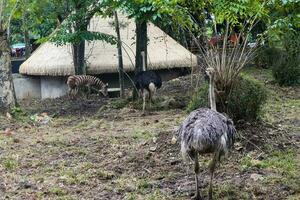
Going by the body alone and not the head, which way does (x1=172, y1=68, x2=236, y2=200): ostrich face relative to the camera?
away from the camera

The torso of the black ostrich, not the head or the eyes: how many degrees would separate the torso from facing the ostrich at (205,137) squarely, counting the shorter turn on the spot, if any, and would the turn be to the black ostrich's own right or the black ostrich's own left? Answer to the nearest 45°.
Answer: approximately 180°

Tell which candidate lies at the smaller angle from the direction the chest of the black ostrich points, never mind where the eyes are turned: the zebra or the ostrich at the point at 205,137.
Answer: the zebra

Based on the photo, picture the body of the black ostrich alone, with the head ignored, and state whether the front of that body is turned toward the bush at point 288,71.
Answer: no

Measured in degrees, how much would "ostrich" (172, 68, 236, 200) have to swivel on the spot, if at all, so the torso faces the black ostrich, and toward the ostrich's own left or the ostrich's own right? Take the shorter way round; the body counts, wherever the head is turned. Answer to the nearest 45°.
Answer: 0° — it already faces it

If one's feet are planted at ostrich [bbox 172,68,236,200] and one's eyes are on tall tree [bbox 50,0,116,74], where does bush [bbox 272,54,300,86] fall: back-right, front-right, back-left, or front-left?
front-right

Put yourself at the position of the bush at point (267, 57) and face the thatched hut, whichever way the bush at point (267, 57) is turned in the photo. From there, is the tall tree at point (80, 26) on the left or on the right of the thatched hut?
left

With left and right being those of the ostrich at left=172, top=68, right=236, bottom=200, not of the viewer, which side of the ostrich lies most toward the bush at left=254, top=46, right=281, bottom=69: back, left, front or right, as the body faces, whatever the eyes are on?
front

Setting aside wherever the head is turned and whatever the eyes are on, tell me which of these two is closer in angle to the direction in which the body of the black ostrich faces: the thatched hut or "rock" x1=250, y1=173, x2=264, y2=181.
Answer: the thatched hut
